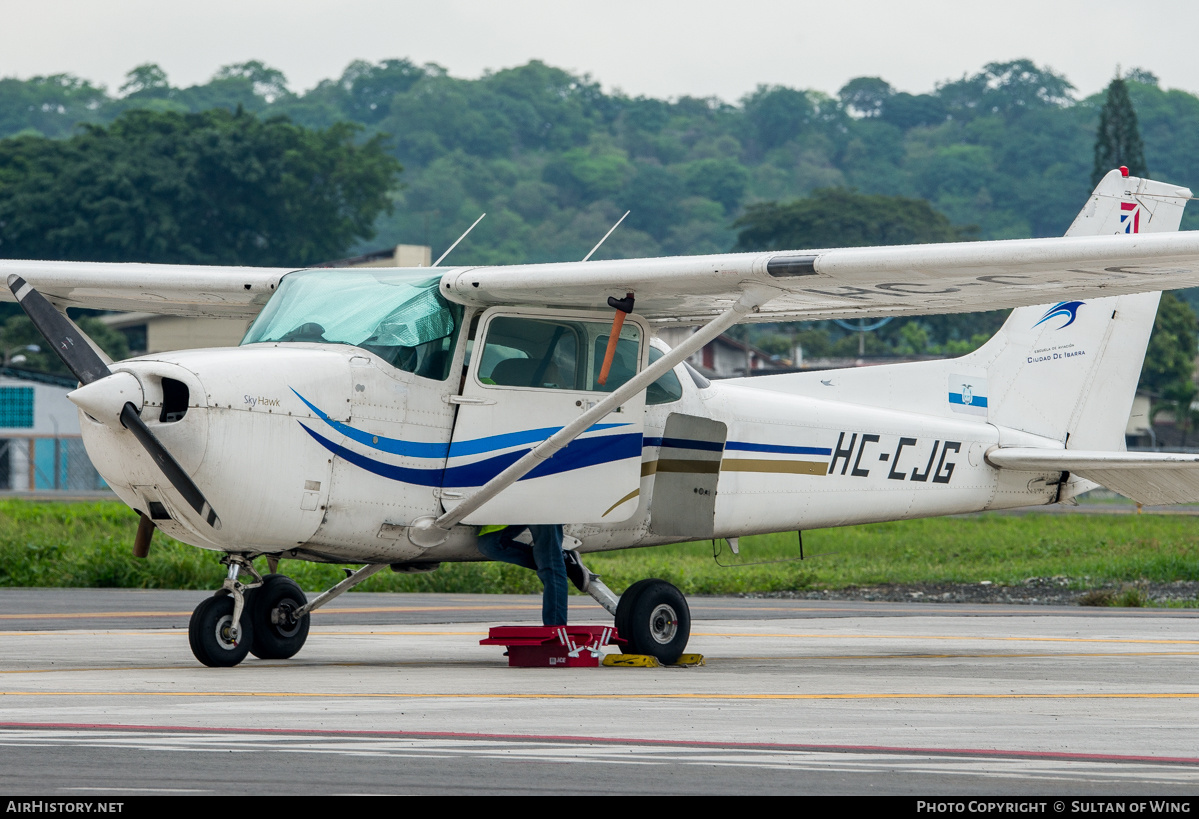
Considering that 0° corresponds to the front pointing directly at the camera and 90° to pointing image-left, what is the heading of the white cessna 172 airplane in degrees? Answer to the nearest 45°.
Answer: approximately 45°
